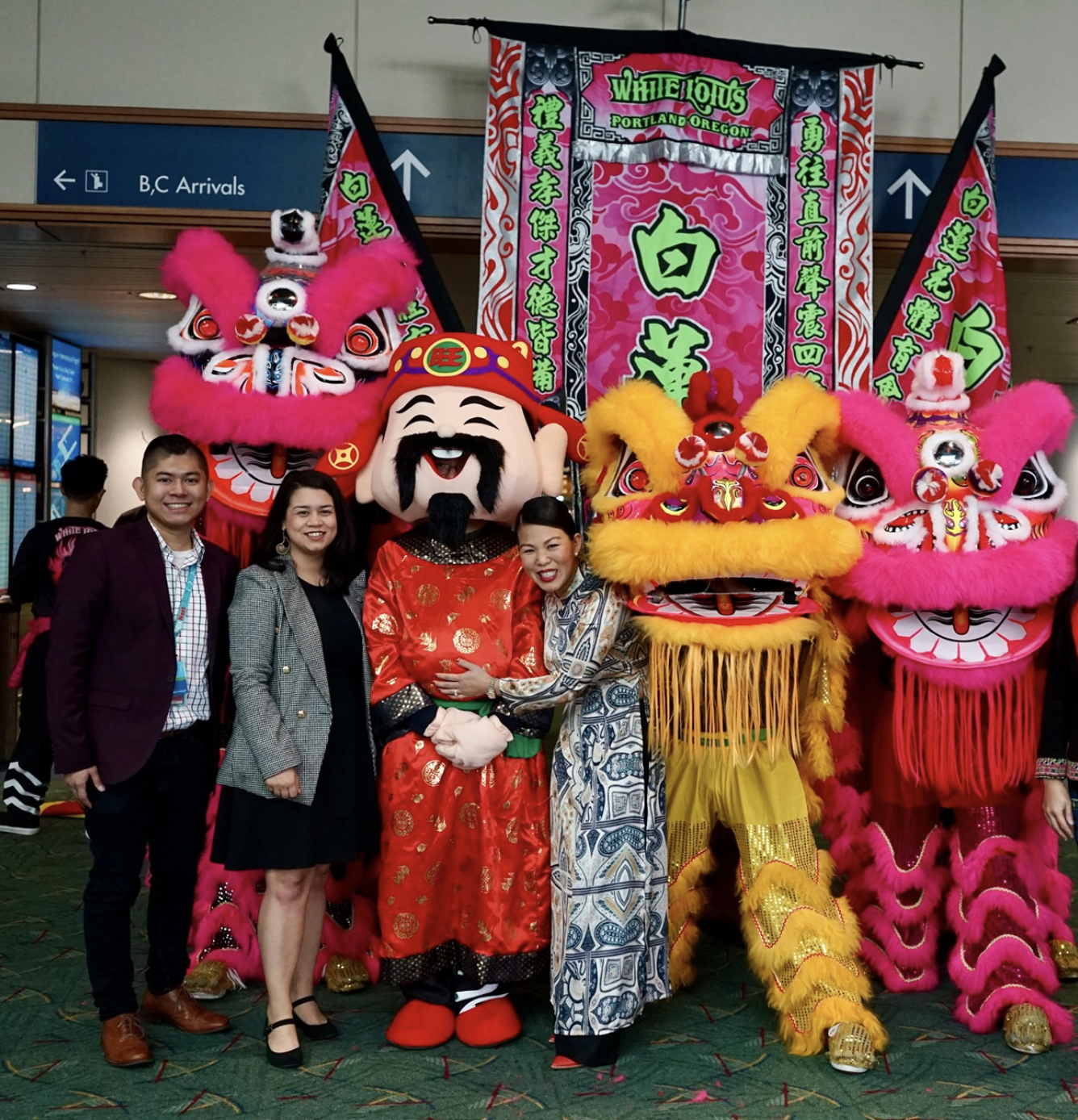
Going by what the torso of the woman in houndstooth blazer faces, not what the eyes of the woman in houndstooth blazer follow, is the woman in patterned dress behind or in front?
in front

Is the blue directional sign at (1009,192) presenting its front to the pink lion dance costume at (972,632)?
yes

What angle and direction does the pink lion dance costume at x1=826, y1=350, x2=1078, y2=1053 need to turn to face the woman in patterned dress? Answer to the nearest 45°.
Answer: approximately 45° to its right

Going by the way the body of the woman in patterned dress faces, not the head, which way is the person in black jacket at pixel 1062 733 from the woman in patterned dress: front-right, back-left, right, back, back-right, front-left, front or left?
back-left

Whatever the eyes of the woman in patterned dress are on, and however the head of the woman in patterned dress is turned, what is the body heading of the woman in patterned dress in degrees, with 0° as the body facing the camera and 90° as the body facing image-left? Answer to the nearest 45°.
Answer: approximately 45°

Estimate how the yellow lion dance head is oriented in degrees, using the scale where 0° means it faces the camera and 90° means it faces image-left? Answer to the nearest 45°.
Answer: approximately 0°

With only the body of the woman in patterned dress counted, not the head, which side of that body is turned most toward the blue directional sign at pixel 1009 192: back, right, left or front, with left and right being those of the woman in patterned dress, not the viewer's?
back

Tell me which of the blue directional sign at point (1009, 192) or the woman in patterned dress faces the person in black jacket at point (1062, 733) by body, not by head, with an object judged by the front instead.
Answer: the blue directional sign
